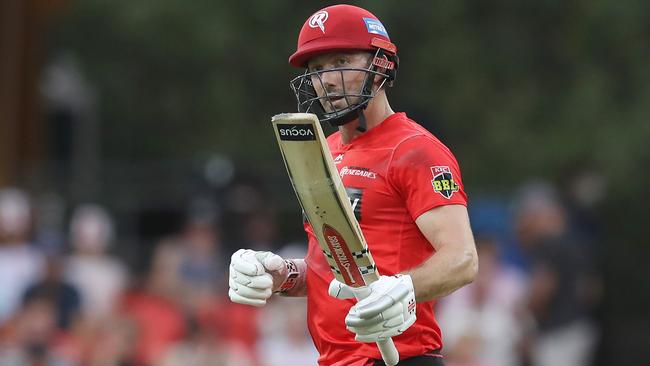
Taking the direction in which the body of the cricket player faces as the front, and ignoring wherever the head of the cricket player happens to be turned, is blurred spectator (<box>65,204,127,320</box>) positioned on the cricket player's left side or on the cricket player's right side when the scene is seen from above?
on the cricket player's right side

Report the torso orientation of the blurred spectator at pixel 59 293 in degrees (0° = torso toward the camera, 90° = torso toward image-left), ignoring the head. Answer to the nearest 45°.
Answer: approximately 0°

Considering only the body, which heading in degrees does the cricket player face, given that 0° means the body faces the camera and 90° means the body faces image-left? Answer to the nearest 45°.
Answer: approximately 45°

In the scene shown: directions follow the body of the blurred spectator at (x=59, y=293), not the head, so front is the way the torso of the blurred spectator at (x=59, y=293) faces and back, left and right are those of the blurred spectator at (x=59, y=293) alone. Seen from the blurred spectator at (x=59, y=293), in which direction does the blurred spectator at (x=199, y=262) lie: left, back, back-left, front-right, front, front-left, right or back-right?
left

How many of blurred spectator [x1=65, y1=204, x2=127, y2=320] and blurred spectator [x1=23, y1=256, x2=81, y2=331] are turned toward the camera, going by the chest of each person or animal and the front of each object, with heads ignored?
2

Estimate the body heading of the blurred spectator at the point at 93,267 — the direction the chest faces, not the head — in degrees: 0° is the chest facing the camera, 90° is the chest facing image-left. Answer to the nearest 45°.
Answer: approximately 0°
